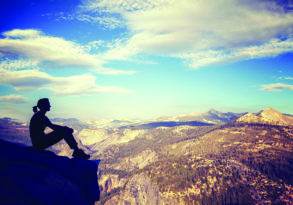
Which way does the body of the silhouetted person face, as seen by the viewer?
to the viewer's right
